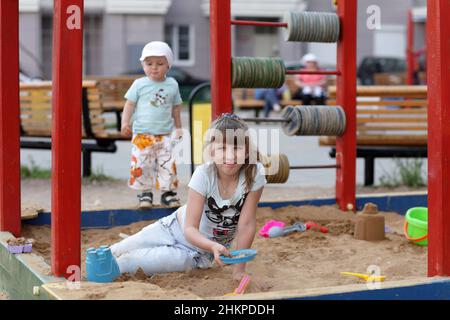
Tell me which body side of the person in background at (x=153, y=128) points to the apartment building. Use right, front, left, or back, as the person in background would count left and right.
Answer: back

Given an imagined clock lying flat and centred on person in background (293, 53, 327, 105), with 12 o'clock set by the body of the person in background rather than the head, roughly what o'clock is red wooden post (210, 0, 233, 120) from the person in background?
The red wooden post is roughly at 12 o'clock from the person in background.

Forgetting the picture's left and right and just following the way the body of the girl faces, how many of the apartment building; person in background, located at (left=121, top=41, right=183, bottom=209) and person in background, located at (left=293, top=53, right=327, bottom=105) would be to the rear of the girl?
3

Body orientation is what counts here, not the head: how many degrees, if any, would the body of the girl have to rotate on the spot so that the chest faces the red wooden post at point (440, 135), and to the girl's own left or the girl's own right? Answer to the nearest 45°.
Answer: approximately 45° to the girl's own left

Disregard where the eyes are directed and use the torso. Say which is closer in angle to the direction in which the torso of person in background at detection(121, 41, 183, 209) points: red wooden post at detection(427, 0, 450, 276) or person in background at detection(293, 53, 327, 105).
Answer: the red wooden post

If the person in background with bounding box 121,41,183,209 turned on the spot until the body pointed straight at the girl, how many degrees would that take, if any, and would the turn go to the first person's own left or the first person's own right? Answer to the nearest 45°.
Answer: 0° — they already face them
